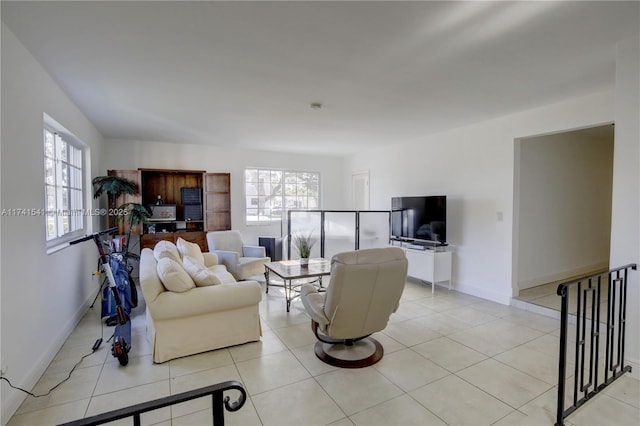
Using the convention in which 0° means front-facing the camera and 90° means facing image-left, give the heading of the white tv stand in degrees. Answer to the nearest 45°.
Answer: approximately 45°

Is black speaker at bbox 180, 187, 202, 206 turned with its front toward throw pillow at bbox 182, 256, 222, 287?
yes

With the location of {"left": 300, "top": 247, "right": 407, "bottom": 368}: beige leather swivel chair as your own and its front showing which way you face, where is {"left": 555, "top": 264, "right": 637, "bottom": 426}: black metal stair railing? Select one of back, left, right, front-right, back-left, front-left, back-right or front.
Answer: back-right

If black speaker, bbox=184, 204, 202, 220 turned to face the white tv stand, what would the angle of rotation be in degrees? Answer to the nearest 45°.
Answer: approximately 45° to its left

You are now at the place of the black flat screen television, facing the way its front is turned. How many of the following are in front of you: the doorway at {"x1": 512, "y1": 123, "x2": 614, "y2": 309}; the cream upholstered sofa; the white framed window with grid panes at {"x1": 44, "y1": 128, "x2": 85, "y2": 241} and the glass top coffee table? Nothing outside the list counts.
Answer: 3

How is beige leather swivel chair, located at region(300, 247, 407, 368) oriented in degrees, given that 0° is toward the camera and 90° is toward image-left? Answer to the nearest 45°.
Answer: approximately 135°

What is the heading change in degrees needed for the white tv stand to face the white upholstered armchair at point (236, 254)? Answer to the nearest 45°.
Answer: approximately 45° to its right

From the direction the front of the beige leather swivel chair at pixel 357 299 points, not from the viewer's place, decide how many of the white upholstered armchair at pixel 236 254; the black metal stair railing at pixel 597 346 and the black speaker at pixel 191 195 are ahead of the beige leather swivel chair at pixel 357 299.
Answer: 2

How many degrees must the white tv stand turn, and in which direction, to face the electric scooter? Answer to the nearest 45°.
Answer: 0° — it already faces it

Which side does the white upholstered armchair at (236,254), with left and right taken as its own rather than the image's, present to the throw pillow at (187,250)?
right

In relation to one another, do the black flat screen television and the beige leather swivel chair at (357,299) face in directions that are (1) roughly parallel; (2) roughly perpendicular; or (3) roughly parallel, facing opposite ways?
roughly perpendicular

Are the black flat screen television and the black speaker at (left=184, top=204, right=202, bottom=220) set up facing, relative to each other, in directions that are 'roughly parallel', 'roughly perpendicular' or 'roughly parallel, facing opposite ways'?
roughly perpendicular

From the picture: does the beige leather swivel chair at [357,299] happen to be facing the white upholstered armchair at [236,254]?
yes
